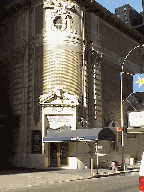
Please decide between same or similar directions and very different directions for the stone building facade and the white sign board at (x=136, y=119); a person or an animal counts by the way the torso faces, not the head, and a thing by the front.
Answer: same or similar directions

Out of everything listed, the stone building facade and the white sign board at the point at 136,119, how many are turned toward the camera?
2

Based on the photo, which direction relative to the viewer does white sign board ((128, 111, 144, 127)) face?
toward the camera

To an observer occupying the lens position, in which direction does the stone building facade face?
facing the viewer
